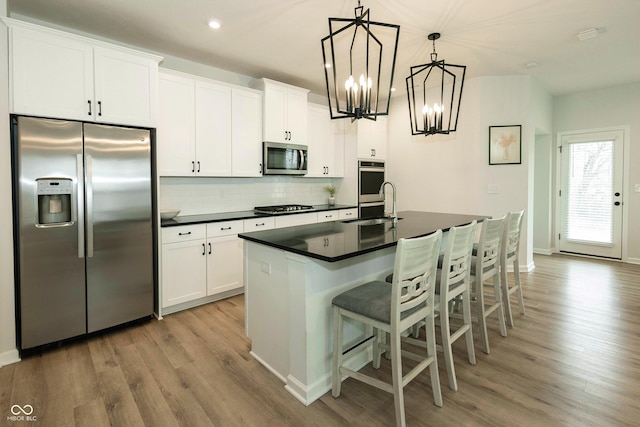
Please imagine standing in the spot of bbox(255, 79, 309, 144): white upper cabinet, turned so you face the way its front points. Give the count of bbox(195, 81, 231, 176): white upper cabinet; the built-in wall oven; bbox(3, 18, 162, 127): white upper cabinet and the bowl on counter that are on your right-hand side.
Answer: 3

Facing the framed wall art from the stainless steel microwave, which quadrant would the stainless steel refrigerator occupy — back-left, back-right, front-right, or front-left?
back-right

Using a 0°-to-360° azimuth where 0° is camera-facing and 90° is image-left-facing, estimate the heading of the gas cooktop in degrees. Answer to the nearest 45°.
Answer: approximately 315°

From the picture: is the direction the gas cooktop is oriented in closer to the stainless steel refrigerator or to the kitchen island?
the kitchen island

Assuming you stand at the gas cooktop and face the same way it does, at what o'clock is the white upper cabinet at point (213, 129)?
The white upper cabinet is roughly at 3 o'clock from the gas cooktop.

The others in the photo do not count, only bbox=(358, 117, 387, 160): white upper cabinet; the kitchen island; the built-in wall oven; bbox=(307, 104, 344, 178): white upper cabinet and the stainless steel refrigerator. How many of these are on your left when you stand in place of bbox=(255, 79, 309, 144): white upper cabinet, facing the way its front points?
3

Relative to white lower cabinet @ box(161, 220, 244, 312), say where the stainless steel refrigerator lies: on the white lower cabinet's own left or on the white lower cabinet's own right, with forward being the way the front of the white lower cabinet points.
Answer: on the white lower cabinet's own right

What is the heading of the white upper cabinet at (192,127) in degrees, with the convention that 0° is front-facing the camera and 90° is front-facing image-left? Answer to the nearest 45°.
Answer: approximately 315°

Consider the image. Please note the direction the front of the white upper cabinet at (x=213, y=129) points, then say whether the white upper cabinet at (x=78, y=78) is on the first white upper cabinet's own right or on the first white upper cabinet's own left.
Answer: on the first white upper cabinet's own right
